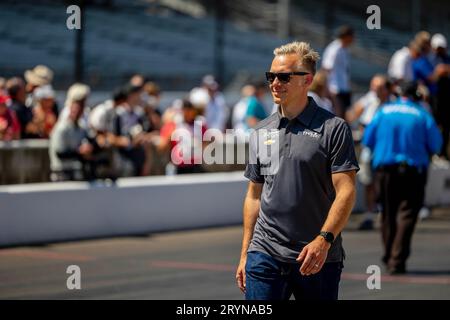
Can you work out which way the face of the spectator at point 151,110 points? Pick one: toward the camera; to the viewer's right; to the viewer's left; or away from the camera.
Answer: toward the camera

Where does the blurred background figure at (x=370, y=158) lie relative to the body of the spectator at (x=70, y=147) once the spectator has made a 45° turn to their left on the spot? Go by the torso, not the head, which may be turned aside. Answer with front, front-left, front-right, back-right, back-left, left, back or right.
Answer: front

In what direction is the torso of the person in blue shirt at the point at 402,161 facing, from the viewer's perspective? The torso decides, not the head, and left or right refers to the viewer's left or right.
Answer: facing away from the viewer

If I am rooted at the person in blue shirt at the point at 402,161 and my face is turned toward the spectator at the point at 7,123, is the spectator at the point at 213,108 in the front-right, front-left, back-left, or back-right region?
front-right

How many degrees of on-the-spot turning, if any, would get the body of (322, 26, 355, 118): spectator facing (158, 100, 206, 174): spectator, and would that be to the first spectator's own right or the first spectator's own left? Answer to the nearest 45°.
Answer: approximately 135° to the first spectator's own right

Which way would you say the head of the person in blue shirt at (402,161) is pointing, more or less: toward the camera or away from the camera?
away from the camera

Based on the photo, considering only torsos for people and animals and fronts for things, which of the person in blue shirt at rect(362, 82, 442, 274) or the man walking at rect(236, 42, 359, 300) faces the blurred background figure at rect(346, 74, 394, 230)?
the person in blue shirt

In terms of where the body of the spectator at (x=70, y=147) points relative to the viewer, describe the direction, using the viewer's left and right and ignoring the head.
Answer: facing the viewer and to the right of the viewer

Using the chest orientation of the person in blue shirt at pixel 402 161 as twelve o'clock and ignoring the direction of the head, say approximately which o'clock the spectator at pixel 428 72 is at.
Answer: The spectator is roughly at 12 o'clock from the person in blue shirt.

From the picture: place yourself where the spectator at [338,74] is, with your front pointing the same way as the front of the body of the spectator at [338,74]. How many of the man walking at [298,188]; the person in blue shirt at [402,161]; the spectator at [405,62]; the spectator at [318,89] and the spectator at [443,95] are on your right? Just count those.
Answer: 3

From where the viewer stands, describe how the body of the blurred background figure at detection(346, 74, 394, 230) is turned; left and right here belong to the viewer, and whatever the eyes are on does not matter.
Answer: facing the viewer and to the left of the viewer
